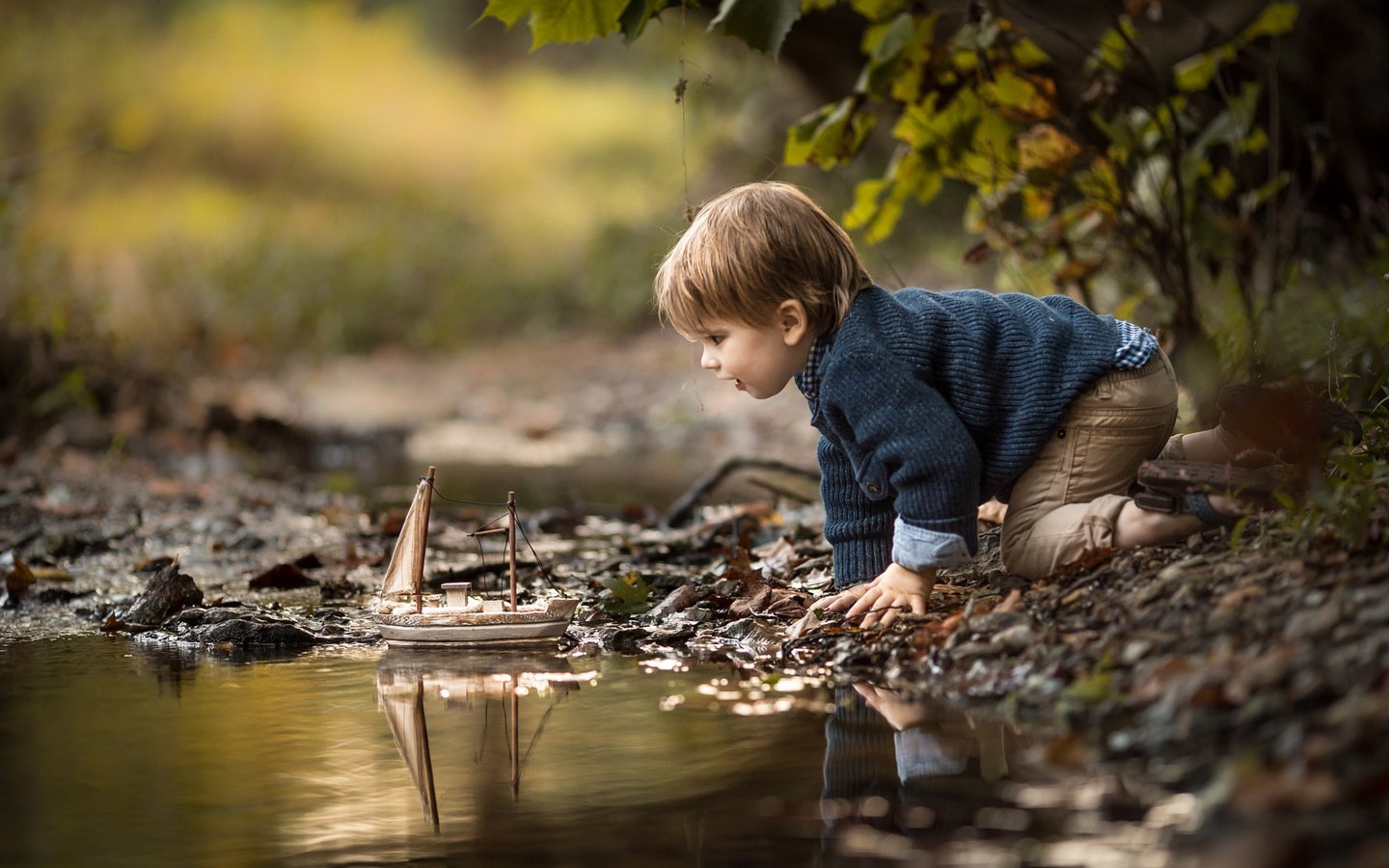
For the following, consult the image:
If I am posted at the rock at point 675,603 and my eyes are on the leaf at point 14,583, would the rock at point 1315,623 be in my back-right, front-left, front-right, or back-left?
back-left

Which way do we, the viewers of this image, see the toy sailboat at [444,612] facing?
facing to the right of the viewer

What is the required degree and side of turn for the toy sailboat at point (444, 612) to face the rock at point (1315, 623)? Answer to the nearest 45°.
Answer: approximately 45° to its right

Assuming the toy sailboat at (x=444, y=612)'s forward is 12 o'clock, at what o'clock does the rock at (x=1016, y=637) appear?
The rock is roughly at 1 o'clock from the toy sailboat.

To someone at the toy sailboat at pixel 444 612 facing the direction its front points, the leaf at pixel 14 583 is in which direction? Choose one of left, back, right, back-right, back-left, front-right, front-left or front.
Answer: back-left
